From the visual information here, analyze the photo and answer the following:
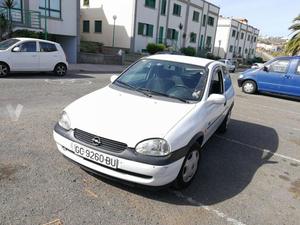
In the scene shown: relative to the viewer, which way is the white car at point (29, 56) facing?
to the viewer's left

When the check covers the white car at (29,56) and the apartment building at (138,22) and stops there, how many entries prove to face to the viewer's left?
1

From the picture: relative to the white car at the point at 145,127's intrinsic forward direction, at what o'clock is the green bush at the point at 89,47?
The green bush is roughly at 4 o'clock from the white car.

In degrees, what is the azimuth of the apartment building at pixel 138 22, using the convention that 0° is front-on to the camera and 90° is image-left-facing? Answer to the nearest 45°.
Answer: approximately 315°

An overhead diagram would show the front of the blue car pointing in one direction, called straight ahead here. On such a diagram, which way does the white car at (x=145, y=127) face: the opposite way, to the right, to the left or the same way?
to the left

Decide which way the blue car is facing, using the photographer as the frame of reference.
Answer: facing to the left of the viewer

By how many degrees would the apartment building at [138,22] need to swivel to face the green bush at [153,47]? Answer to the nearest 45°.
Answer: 0° — it already faces it

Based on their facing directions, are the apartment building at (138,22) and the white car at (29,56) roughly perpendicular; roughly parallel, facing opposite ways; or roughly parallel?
roughly perpendicular
